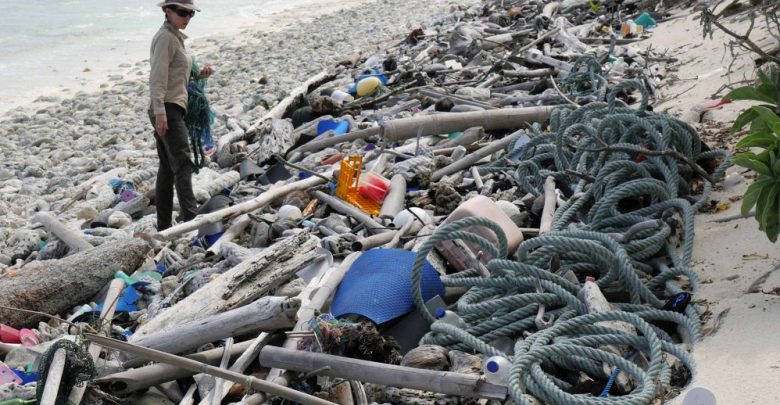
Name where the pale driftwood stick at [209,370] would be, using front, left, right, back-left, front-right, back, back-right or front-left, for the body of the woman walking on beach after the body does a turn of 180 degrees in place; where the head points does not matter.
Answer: back-left

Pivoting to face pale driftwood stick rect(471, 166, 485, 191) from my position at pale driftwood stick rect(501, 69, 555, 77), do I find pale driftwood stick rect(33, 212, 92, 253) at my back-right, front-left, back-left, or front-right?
front-right

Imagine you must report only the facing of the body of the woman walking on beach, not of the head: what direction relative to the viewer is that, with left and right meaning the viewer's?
facing the viewer and to the right of the viewer

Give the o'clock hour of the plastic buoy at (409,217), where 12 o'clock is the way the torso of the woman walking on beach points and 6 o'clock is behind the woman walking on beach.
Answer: The plastic buoy is roughly at 12 o'clock from the woman walking on beach.

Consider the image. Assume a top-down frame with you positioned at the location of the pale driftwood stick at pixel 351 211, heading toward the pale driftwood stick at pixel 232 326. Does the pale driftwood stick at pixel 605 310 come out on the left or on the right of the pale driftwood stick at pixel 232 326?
left

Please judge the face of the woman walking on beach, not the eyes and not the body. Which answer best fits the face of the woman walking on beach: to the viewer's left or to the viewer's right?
to the viewer's right

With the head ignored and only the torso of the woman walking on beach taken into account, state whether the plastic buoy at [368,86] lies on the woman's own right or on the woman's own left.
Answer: on the woman's own left

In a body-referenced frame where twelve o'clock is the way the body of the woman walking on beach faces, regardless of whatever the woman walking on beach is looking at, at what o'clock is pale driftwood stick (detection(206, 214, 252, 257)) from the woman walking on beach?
The pale driftwood stick is roughly at 1 o'clock from the woman walking on beach.

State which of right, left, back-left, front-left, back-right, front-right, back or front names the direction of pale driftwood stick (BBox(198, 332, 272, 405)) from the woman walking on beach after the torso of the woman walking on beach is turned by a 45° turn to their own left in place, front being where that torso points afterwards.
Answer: right

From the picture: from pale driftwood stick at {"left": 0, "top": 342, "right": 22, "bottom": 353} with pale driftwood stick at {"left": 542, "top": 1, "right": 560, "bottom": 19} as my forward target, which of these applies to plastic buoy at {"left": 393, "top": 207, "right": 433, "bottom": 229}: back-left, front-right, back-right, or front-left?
front-right

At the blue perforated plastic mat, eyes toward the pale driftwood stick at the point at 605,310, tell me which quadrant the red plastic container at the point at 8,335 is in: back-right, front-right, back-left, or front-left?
back-right

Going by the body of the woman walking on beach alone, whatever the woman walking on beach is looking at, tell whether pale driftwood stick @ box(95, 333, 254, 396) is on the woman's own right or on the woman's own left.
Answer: on the woman's own right

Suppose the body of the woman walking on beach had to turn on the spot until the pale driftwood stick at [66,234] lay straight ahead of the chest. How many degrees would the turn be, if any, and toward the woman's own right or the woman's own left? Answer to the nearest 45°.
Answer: approximately 135° to the woman's own right

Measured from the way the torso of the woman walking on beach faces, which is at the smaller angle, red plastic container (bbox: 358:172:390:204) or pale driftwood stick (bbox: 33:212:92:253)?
the red plastic container

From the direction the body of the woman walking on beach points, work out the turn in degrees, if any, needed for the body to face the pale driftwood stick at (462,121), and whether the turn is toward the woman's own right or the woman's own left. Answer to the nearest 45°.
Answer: approximately 45° to the woman's own left

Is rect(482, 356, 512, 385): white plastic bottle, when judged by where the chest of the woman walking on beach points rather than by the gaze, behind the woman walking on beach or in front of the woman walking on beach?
in front

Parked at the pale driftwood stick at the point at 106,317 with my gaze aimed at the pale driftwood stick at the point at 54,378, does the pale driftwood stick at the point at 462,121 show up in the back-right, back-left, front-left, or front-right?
back-left

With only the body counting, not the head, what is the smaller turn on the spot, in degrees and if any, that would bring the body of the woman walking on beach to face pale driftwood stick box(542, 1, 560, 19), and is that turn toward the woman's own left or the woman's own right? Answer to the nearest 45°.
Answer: approximately 90° to the woman's own left

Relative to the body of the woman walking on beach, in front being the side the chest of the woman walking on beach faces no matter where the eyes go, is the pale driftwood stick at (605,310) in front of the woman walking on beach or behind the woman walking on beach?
in front
